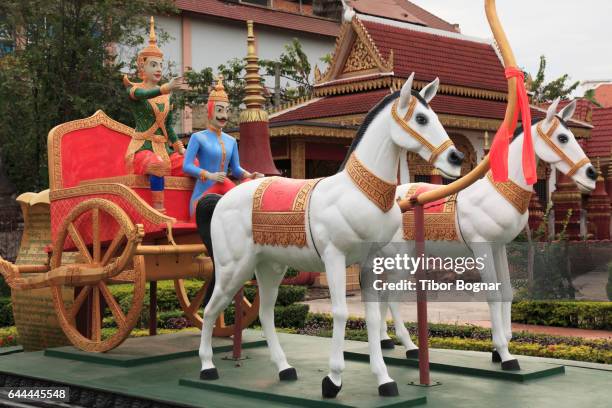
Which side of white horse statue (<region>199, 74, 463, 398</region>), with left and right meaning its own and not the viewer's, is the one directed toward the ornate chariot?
back

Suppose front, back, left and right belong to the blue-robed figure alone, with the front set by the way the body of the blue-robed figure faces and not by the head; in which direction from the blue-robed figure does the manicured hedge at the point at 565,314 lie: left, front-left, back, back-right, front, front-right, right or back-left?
left

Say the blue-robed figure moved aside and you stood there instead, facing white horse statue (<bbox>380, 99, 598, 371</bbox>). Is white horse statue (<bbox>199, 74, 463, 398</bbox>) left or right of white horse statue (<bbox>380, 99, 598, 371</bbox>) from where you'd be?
right

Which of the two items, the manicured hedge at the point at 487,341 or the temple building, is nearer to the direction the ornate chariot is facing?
the manicured hedge

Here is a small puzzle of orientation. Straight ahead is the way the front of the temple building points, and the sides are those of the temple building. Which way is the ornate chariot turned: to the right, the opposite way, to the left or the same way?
to the left

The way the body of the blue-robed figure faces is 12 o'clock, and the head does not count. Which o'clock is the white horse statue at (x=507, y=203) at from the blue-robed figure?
The white horse statue is roughly at 11 o'clock from the blue-robed figure.

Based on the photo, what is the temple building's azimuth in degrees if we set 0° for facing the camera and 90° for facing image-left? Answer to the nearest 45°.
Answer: approximately 45°

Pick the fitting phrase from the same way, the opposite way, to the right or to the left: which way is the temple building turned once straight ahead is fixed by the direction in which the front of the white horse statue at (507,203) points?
to the right

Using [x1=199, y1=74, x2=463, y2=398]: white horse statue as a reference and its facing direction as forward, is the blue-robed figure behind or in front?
behind

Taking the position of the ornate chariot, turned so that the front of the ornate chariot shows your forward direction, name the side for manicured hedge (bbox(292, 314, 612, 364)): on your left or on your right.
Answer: on your left

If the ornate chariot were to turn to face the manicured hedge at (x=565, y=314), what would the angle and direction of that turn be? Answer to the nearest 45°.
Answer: approximately 90° to its left

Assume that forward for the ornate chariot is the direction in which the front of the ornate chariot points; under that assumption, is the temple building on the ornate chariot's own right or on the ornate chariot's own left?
on the ornate chariot's own left

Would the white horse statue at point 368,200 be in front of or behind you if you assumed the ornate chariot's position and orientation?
in front
